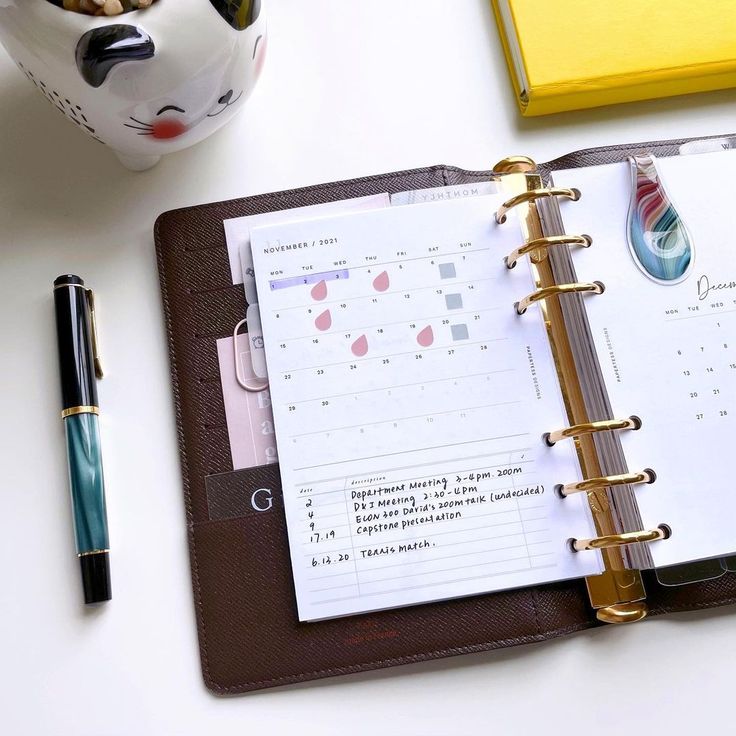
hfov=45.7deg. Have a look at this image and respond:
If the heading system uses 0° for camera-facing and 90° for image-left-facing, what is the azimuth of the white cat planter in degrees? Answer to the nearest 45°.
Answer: approximately 315°
